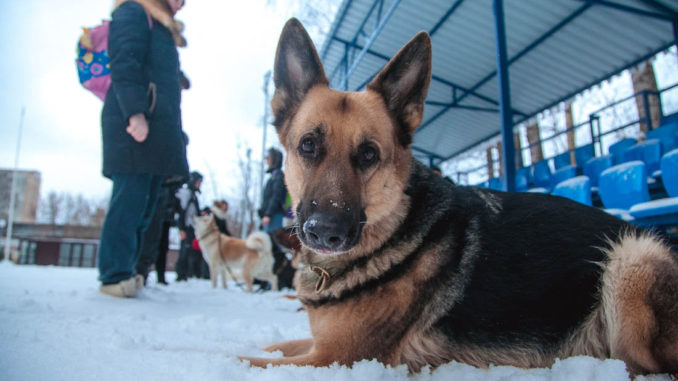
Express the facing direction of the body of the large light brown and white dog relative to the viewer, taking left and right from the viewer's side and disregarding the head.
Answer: facing to the left of the viewer

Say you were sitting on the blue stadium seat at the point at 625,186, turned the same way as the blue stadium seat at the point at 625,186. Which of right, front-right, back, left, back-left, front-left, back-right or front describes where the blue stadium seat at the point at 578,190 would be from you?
right

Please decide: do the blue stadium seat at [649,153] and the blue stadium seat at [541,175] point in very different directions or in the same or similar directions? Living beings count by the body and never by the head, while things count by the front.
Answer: same or similar directions

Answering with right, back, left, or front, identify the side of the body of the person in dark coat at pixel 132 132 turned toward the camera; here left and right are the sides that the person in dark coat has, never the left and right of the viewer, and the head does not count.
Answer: right

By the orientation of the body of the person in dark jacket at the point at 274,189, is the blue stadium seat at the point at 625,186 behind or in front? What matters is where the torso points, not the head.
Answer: behind

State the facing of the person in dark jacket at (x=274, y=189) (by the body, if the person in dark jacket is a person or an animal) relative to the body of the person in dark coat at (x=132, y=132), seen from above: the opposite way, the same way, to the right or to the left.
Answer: the opposite way

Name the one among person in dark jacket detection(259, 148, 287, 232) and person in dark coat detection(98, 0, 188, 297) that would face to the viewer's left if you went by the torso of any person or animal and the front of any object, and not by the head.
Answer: the person in dark jacket

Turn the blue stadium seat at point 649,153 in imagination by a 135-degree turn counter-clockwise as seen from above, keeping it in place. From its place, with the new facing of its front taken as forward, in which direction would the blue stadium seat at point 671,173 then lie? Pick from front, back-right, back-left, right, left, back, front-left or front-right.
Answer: right

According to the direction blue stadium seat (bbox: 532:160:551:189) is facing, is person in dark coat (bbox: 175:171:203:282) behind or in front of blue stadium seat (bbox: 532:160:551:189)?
in front

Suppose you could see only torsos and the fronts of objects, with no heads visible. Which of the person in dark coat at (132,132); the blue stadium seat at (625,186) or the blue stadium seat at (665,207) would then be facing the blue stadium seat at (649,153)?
the person in dark coat
